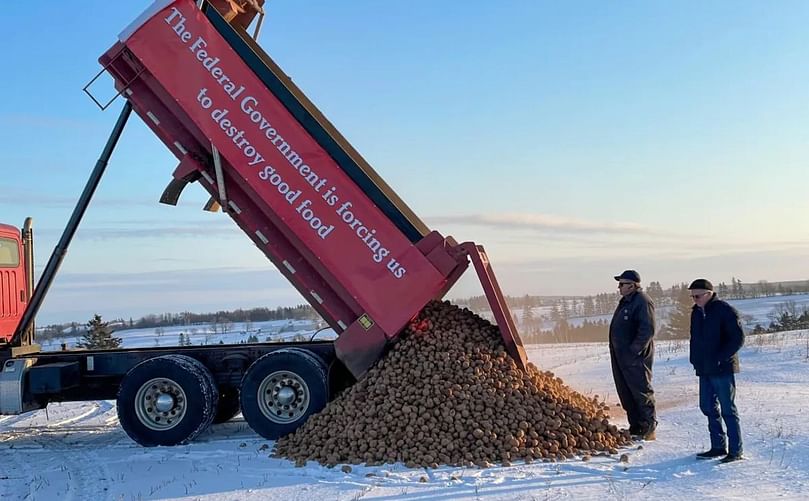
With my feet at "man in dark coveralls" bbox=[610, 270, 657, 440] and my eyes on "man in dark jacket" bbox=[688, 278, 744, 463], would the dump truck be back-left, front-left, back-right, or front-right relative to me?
back-right

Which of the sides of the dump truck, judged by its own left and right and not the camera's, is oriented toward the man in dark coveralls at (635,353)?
back

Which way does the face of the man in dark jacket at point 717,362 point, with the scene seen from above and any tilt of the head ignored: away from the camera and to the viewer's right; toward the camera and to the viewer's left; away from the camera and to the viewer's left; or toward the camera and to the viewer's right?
toward the camera and to the viewer's left

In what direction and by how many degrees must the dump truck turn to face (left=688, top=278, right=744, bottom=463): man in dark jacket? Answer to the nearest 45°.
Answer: approximately 135° to its left

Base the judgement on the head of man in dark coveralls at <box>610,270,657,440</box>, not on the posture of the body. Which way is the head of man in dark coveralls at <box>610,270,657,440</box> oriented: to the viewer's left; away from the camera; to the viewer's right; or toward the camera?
to the viewer's left

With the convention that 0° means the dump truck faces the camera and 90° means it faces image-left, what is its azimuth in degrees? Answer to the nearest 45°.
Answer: approximately 90°

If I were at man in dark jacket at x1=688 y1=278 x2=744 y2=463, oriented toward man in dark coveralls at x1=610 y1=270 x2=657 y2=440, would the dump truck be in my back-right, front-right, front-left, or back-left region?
front-left

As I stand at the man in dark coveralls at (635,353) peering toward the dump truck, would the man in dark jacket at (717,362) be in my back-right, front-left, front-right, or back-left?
back-left

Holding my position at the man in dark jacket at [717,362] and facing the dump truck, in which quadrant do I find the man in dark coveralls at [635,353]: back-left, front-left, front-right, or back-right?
front-right
